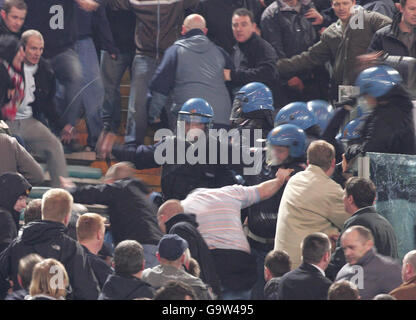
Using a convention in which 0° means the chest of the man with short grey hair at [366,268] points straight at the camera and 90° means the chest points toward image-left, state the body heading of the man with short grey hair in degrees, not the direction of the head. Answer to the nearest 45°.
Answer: approximately 45°

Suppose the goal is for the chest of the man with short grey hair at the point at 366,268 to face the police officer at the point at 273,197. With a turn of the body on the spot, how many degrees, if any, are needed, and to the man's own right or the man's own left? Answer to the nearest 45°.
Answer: approximately 90° to the man's own right

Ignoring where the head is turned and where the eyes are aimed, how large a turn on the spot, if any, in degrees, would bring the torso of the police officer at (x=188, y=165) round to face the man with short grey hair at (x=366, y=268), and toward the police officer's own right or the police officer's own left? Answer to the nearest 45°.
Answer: approximately 45° to the police officer's own left

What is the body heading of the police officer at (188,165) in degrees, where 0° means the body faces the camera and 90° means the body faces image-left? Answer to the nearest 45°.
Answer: approximately 0°
